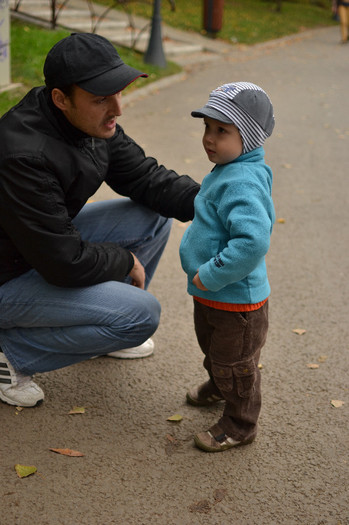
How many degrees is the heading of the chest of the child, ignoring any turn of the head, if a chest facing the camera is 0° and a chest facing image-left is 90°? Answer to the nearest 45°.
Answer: approximately 90°

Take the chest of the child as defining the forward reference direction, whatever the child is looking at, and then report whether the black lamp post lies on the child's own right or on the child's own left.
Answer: on the child's own right

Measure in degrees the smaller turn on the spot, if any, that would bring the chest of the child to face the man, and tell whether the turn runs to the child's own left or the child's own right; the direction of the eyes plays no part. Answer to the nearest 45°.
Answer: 0° — they already face them

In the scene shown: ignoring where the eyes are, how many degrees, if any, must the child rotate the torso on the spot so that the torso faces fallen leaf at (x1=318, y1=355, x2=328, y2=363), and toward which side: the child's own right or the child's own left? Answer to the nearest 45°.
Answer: approximately 135° to the child's own right
